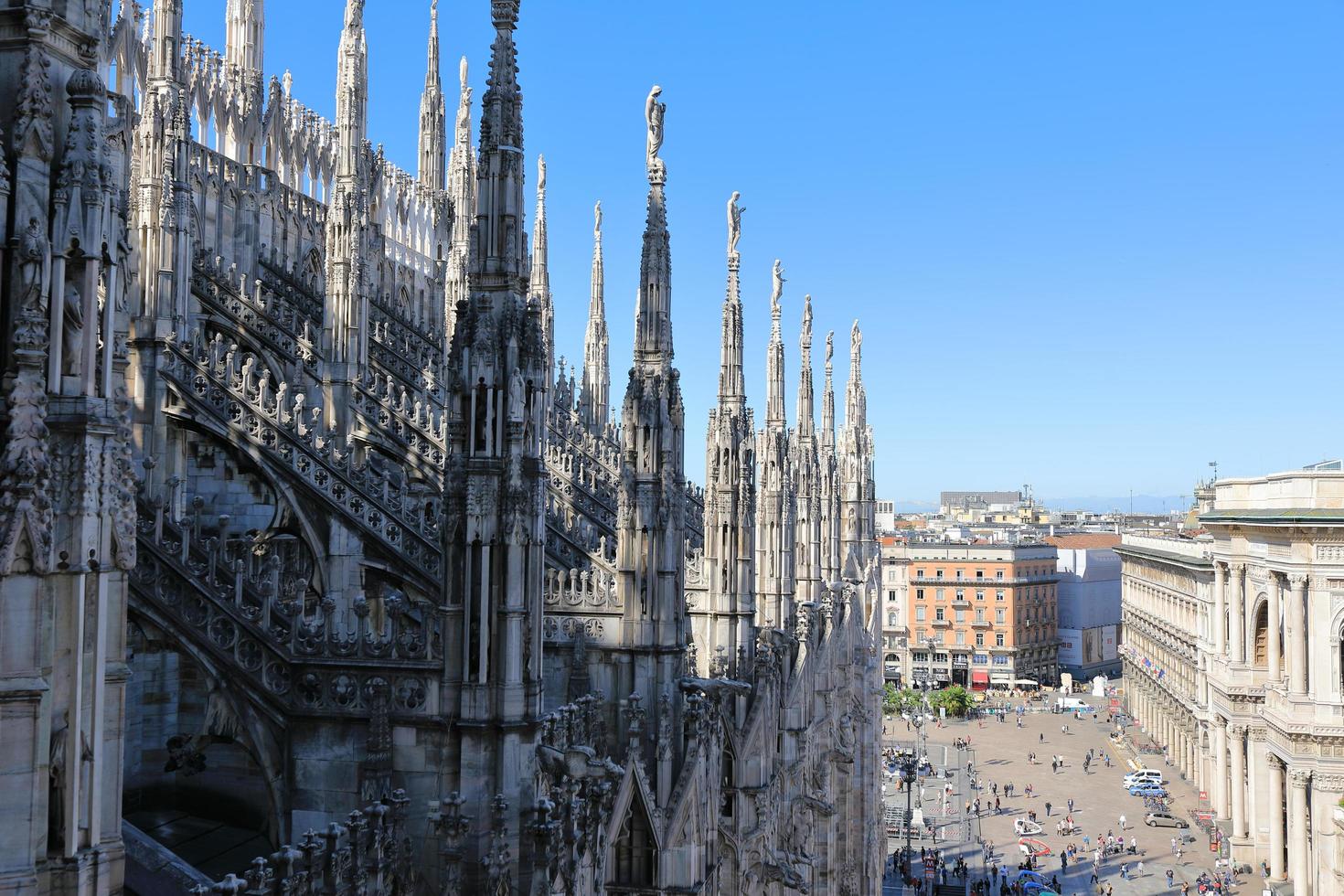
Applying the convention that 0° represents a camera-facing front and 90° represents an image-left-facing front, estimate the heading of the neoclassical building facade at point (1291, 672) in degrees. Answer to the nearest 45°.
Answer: approximately 90°

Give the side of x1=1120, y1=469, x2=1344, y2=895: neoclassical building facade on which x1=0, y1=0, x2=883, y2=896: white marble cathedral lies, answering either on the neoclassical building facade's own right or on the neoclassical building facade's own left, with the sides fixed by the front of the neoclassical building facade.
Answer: on the neoclassical building facade's own left
